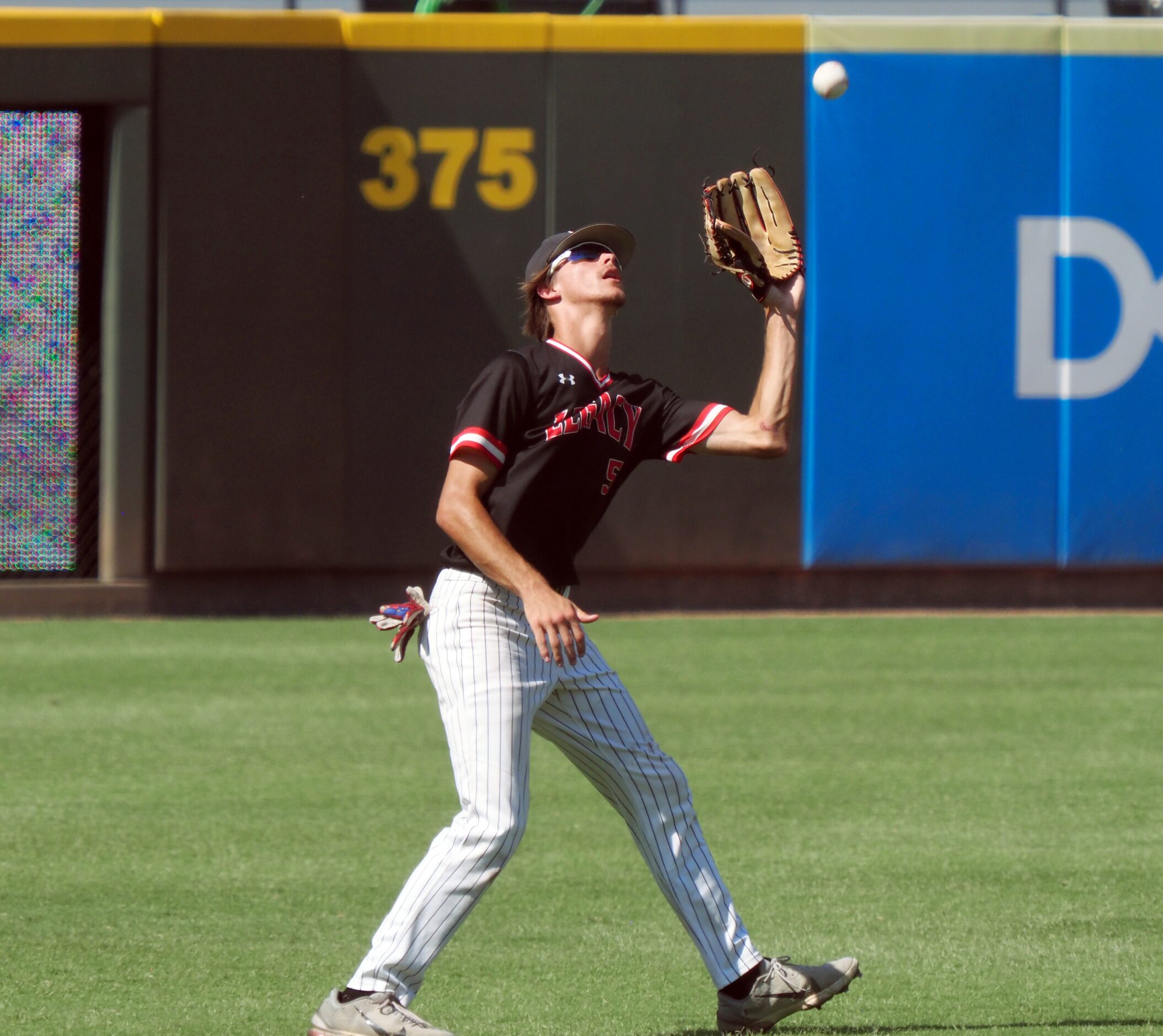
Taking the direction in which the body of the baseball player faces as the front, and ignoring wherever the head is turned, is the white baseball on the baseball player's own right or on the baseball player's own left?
on the baseball player's own left

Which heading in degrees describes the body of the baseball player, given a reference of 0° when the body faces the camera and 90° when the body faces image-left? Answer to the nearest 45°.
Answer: approximately 315°
